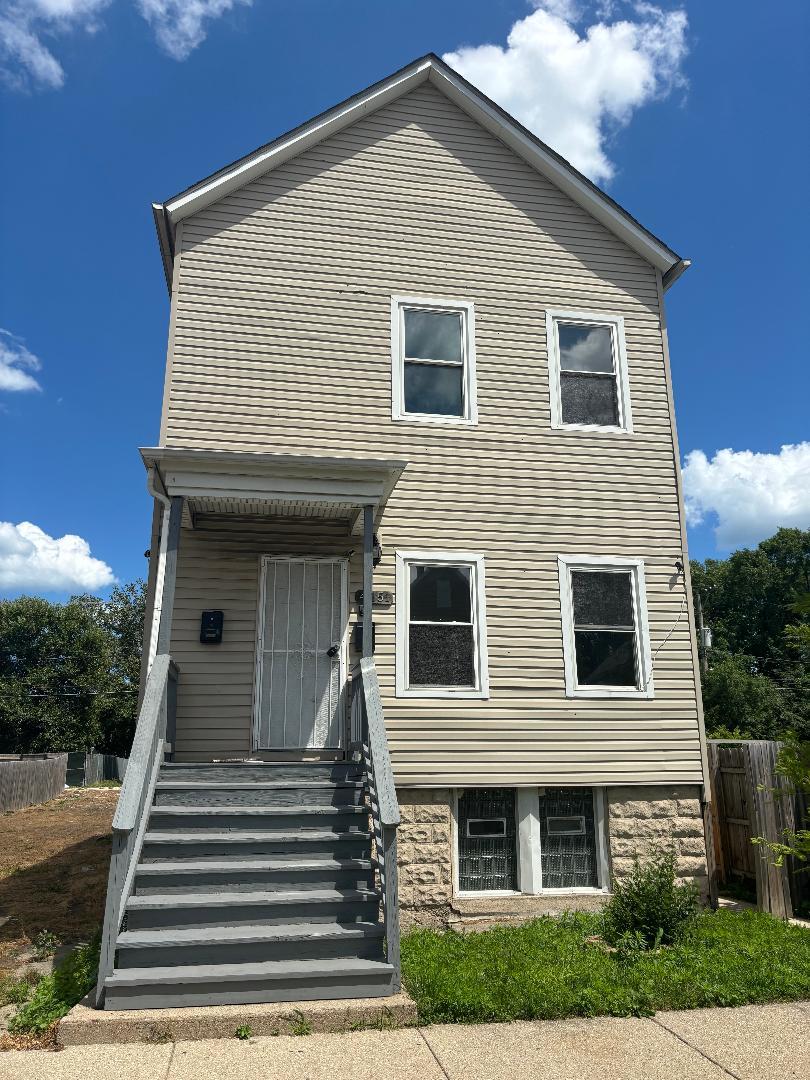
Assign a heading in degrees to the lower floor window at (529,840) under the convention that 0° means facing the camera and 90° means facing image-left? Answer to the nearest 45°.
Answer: approximately 0°

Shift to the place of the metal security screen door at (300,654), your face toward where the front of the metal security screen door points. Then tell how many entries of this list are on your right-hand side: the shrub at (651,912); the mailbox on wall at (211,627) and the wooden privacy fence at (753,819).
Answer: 1

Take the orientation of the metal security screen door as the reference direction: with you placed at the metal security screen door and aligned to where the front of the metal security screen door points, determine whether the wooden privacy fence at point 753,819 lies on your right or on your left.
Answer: on your left

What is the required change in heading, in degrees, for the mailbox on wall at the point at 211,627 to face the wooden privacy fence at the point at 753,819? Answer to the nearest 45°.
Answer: approximately 90° to its left

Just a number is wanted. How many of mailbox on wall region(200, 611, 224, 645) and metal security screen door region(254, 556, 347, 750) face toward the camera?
2

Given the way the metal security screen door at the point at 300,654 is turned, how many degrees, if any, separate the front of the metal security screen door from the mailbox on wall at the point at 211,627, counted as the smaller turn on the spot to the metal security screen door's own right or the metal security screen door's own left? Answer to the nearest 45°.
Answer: approximately 90° to the metal security screen door's own right

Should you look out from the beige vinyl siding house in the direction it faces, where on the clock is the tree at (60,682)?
The tree is roughly at 5 o'clock from the beige vinyl siding house.

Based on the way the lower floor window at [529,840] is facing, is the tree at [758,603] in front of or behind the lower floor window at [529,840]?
behind

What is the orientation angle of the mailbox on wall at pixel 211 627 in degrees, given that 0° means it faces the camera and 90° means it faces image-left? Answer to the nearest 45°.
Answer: approximately 0°
